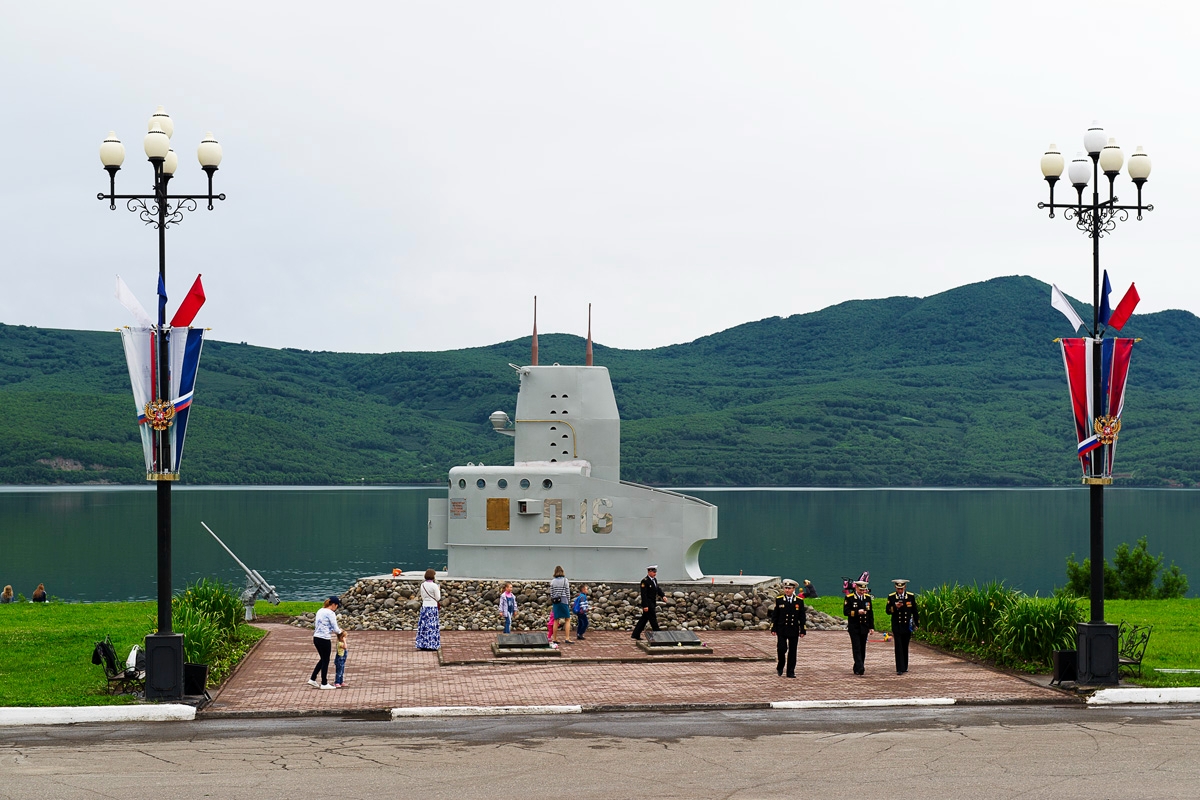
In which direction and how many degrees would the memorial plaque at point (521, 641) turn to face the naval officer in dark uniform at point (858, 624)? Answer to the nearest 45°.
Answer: approximately 45° to its left

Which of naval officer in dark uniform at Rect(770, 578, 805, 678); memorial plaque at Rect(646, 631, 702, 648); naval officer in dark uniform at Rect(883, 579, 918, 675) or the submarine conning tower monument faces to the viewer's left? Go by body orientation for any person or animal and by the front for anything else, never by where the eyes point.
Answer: the submarine conning tower monument

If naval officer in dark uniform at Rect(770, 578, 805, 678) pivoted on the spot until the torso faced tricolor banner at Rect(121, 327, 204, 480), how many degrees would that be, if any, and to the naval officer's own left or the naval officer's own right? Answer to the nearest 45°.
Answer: approximately 45° to the naval officer's own right

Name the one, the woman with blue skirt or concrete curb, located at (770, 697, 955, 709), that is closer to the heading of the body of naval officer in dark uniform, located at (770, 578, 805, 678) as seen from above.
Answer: the concrete curb

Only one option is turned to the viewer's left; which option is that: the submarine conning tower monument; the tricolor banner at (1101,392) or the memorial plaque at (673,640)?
the submarine conning tower monument

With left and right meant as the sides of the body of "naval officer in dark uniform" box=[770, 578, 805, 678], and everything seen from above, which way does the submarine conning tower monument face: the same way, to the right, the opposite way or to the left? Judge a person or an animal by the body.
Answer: to the right
